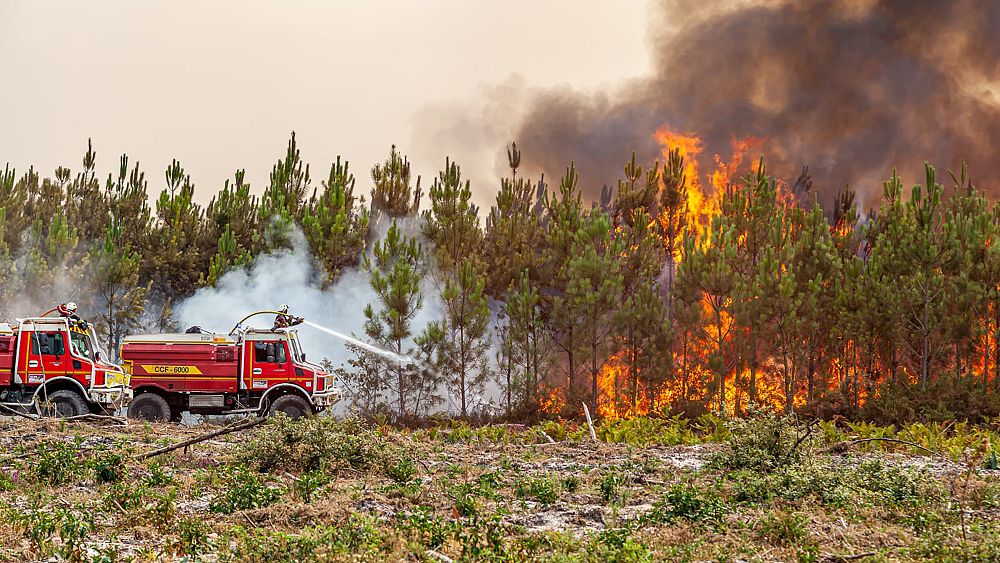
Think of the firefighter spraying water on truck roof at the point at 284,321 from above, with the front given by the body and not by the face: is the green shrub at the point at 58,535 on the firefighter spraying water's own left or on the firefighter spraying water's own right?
on the firefighter spraying water's own right

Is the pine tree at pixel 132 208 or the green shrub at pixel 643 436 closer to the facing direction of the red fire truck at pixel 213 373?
the green shrub

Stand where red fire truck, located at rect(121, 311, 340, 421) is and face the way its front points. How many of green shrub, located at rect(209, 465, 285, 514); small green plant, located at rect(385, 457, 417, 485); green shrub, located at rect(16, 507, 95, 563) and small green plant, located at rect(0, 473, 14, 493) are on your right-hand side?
4

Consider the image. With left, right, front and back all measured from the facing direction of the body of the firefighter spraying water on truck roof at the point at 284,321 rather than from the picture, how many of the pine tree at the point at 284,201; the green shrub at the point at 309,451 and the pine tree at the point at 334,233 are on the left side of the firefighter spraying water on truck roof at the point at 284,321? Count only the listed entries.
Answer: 2

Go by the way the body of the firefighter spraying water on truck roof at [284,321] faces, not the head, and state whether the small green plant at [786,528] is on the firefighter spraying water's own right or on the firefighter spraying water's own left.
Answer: on the firefighter spraying water's own right

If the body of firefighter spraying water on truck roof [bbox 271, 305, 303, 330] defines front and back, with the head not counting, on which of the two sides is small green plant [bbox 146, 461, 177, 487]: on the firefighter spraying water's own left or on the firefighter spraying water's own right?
on the firefighter spraying water's own right

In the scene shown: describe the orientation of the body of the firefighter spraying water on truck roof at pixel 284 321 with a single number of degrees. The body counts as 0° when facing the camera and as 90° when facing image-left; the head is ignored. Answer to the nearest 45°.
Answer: approximately 270°

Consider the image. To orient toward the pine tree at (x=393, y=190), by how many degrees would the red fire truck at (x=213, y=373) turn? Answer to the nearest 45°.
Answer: approximately 45° to its left

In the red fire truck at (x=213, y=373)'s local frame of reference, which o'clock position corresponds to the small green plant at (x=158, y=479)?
The small green plant is roughly at 3 o'clock from the red fire truck.

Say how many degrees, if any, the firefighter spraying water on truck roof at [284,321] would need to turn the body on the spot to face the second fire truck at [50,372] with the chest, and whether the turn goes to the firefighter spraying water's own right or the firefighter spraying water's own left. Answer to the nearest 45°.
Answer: approximately 180°

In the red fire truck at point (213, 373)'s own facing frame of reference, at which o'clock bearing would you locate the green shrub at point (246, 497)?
The green shrub is roughly at 3 o'clock from the red fire truck.

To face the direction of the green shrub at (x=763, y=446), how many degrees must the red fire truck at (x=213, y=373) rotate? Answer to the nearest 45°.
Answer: approximately 45° to its right

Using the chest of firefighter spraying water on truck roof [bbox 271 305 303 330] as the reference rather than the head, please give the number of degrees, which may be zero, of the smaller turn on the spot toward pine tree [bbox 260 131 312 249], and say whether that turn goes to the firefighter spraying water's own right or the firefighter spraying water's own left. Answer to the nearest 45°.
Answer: approximately 90° to the firefighter spraying water's own left

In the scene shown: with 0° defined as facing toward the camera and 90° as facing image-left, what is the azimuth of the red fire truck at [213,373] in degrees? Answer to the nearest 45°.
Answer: approximately 270°

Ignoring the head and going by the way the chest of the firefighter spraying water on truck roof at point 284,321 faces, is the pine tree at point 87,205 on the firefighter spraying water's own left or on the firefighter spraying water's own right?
on the firefighter spraying water's own left

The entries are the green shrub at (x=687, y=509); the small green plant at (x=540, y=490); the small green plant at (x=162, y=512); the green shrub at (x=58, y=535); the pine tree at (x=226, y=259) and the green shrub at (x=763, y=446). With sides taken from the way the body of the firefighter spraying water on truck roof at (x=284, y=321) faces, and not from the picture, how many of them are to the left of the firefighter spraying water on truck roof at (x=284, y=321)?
1

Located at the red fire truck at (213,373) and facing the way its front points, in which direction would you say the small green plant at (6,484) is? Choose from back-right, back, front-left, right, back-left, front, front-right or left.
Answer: right
